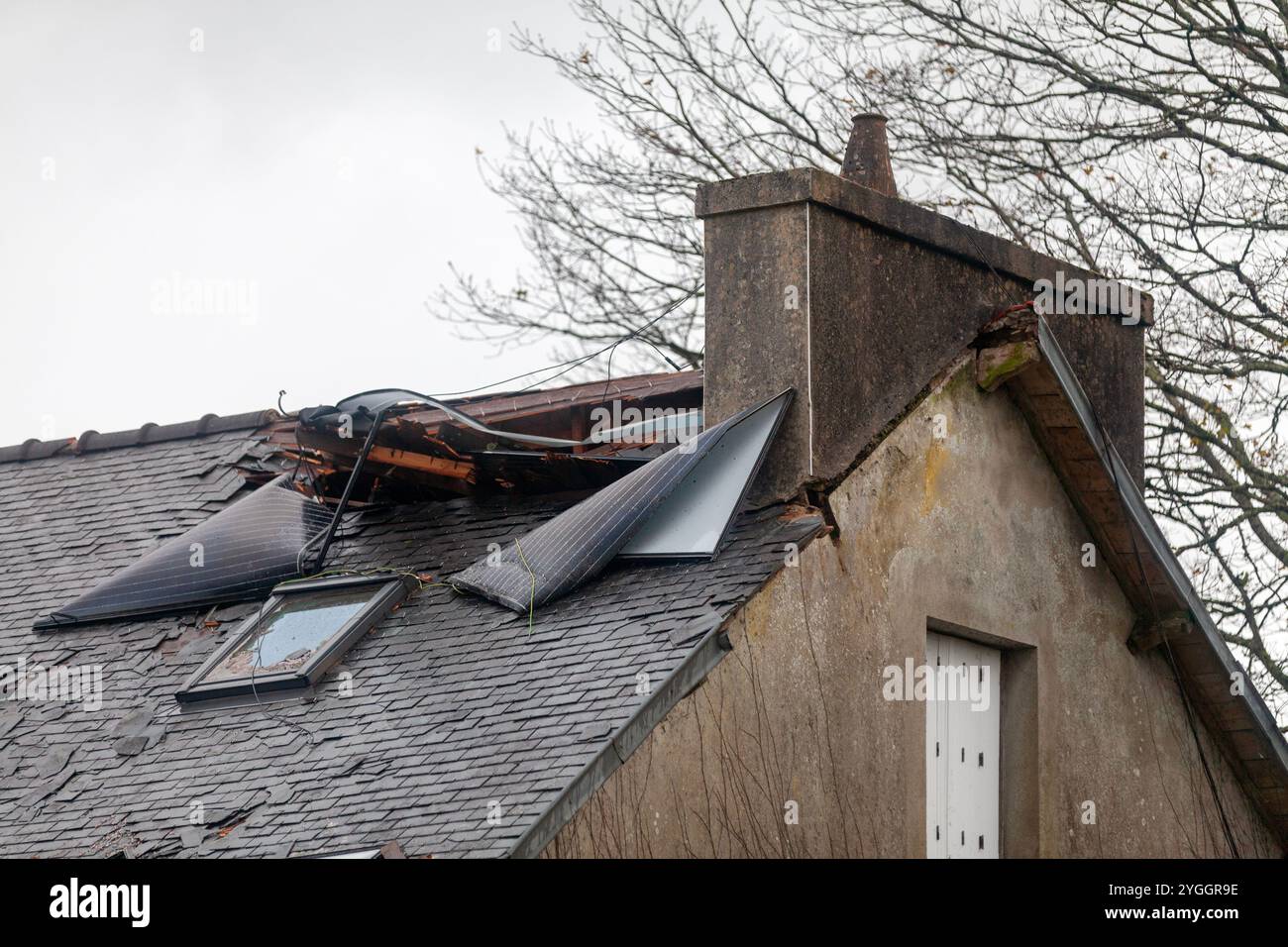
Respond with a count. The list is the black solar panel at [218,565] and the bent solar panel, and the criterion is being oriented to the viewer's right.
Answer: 0

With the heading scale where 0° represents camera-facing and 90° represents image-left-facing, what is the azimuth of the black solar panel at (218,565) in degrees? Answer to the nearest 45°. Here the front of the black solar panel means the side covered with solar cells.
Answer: approximately 45°

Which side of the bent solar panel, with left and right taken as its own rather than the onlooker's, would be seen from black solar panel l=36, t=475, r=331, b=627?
right

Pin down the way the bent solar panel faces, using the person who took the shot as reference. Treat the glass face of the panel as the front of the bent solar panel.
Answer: facing the viewer and to the left of the viewer

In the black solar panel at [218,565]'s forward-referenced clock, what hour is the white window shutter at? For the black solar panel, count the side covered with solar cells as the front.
The white window shutter is roughly at 8 o'clock from the black solar panel.

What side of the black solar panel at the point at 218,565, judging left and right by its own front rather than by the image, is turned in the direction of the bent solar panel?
left
